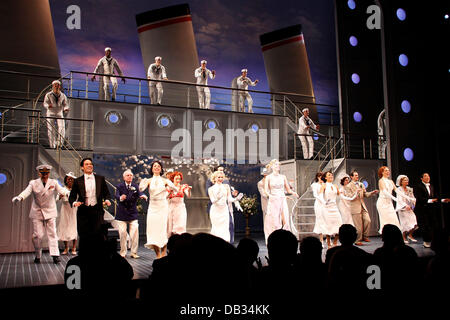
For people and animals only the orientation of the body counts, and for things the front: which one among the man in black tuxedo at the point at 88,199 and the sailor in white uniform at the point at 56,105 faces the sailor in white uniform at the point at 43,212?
the sailor in white uniform at the point at 56,105

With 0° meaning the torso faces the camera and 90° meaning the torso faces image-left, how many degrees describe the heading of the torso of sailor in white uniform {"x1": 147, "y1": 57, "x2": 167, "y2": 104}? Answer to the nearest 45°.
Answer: approximately 0°

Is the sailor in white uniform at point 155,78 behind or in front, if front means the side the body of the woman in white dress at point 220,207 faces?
behind

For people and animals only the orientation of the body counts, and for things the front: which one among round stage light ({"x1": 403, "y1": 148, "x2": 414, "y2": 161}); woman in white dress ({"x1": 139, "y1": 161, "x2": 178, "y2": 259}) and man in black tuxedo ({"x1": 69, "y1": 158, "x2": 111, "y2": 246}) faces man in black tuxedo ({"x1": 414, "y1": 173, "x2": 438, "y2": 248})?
the round stage light

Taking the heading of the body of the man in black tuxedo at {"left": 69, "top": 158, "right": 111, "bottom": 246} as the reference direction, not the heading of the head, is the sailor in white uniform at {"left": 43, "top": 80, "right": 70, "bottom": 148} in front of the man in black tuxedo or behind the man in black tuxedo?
behind
